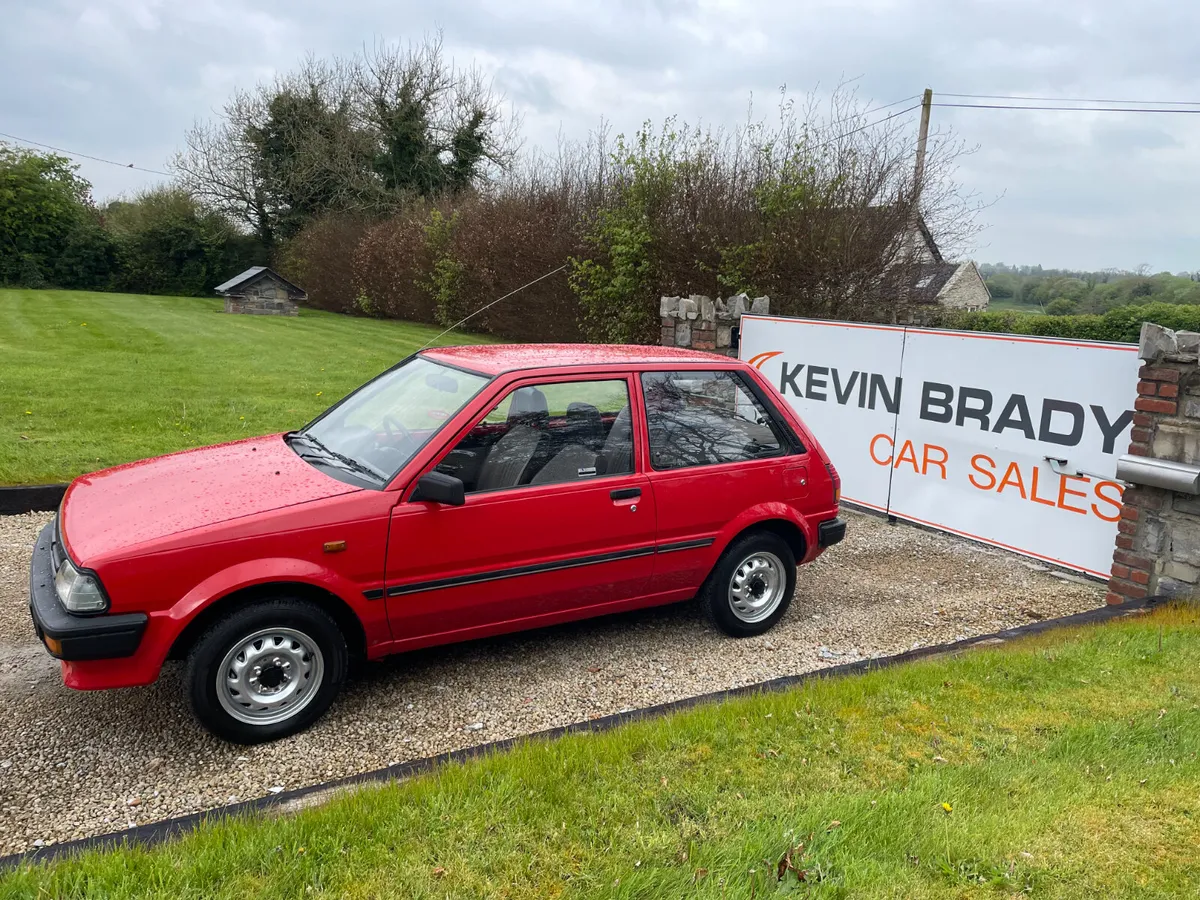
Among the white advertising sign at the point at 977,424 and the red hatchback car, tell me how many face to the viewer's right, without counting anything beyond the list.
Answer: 0

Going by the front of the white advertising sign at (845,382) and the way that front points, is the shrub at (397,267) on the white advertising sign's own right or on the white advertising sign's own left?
on the white advertising sign's own right

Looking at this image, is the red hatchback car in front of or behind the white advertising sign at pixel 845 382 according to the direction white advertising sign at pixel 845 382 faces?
in front

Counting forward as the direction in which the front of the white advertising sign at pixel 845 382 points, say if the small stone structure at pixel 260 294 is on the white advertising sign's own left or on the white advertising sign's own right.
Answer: on the white advertising sign's own right

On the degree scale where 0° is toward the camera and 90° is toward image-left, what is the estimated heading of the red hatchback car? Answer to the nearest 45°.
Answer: approximately 45°

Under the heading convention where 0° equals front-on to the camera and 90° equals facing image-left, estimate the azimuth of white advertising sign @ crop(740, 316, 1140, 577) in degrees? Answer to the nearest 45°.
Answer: approximately 45°

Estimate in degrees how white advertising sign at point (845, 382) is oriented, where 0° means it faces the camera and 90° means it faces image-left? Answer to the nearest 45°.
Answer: approximately 45°

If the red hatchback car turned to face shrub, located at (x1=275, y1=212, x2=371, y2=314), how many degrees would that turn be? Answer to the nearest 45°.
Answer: approximately 135° to its right

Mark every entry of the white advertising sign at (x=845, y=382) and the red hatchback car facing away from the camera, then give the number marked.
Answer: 0

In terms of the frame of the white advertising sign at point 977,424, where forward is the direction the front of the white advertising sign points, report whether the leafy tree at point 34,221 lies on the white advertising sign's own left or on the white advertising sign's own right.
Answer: on the white advertising sign's own right
